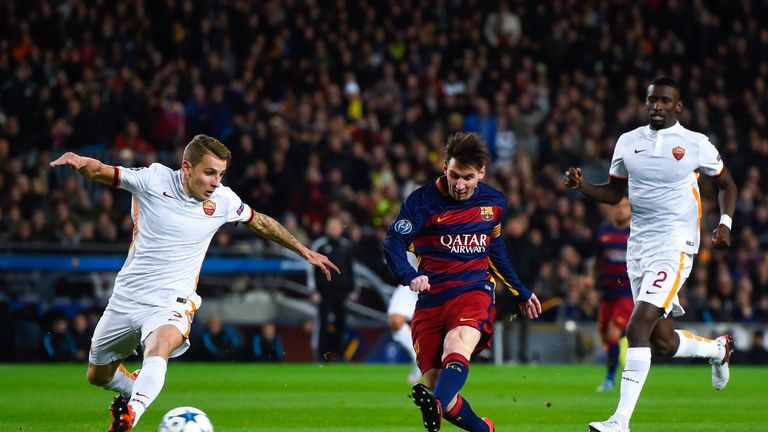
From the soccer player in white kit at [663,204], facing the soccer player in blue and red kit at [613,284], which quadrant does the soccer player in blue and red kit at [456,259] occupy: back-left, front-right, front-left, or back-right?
back-left

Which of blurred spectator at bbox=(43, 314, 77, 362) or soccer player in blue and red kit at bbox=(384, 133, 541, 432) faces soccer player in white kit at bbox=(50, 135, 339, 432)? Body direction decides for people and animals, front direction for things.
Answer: the blurred spectator

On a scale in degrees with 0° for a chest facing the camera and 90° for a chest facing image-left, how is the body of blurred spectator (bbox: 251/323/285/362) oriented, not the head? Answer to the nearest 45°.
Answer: approximately 0°

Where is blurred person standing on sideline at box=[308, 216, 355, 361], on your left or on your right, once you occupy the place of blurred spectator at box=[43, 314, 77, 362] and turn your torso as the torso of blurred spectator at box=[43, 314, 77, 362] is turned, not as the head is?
on your left

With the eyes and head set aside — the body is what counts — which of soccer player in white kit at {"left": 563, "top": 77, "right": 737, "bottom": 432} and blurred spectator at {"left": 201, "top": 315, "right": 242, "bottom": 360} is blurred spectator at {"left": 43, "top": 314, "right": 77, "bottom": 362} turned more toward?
the soccer player in white kit

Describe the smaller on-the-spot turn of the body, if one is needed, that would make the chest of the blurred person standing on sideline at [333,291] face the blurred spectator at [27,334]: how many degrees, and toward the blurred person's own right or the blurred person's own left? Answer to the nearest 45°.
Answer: approximately 90° to the blurred person's own right

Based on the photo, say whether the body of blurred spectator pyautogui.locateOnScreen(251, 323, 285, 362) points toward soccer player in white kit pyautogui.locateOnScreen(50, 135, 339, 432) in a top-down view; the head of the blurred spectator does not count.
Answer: yes

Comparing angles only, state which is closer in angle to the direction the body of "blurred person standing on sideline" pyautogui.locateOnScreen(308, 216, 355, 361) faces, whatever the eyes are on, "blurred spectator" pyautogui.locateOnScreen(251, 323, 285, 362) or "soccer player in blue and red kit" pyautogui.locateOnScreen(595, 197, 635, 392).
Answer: the soccer player in blue and red kit
